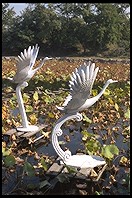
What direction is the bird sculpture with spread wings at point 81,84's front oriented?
to the viewer's right
